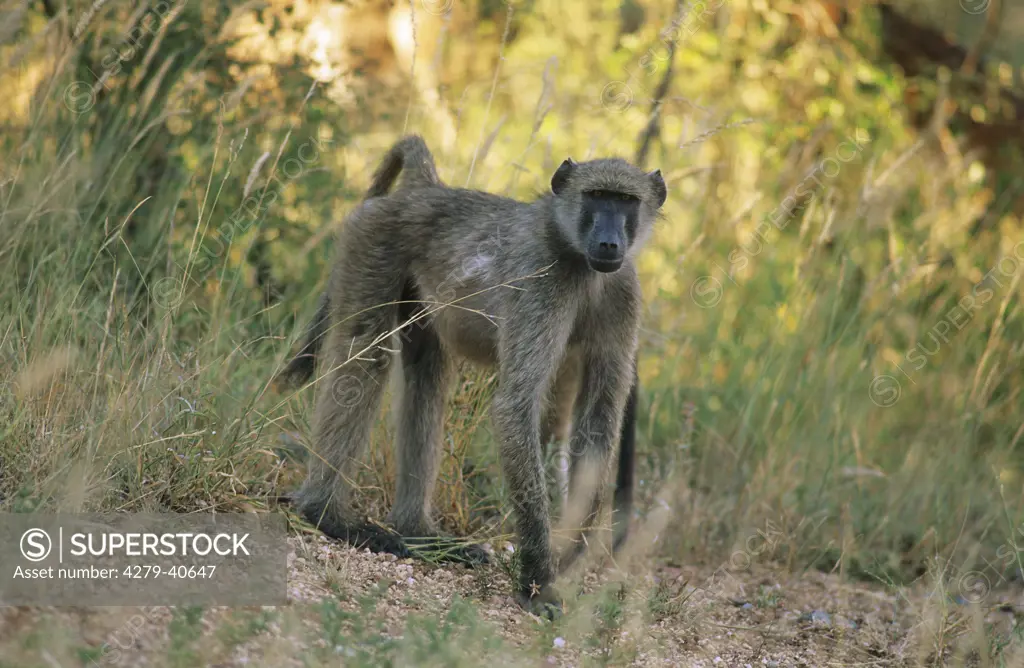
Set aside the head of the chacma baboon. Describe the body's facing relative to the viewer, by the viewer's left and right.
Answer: facing the viewer and to the right of the viewer

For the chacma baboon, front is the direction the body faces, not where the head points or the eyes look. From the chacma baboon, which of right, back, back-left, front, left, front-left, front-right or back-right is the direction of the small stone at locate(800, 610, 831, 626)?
front-left
